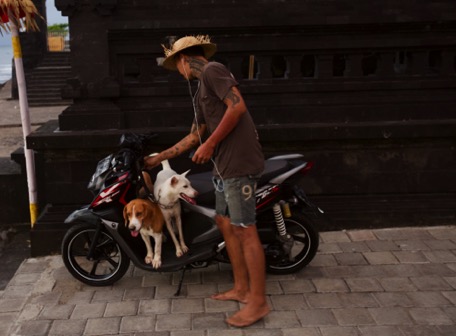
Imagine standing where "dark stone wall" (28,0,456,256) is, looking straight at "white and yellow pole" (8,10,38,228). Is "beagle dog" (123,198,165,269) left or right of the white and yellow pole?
left

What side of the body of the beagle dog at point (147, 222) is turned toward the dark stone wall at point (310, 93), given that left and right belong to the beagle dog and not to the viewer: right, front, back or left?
back

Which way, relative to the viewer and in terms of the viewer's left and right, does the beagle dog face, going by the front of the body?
facing the viewer and to the left of the viewer

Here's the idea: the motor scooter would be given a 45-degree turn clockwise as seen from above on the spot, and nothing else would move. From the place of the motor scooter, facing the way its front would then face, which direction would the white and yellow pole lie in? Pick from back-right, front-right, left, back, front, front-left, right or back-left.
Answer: front

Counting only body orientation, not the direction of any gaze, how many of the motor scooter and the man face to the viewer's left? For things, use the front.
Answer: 2

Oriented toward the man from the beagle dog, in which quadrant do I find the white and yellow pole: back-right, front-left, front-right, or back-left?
back-left

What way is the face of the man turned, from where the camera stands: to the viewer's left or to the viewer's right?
to the viewer's left

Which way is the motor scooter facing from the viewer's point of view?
to the viewer's left

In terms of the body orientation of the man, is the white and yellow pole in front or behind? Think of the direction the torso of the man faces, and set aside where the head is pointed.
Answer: in front

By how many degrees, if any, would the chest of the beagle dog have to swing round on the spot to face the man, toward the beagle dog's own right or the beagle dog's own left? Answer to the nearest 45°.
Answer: approximately 90° to the beagle dog's own left

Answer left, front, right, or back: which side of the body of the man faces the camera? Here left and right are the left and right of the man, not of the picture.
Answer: left
